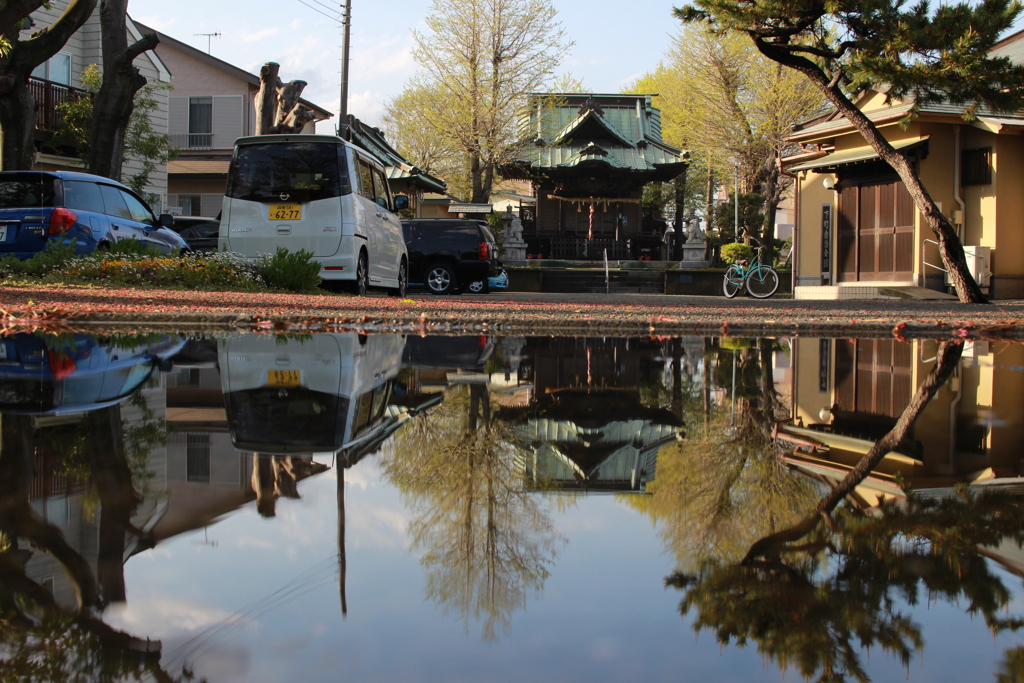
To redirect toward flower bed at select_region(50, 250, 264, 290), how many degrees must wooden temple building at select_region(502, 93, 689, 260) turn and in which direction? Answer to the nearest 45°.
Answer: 0° — it already faces it

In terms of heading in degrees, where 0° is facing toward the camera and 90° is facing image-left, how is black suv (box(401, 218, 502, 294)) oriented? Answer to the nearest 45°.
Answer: approximately 90°
